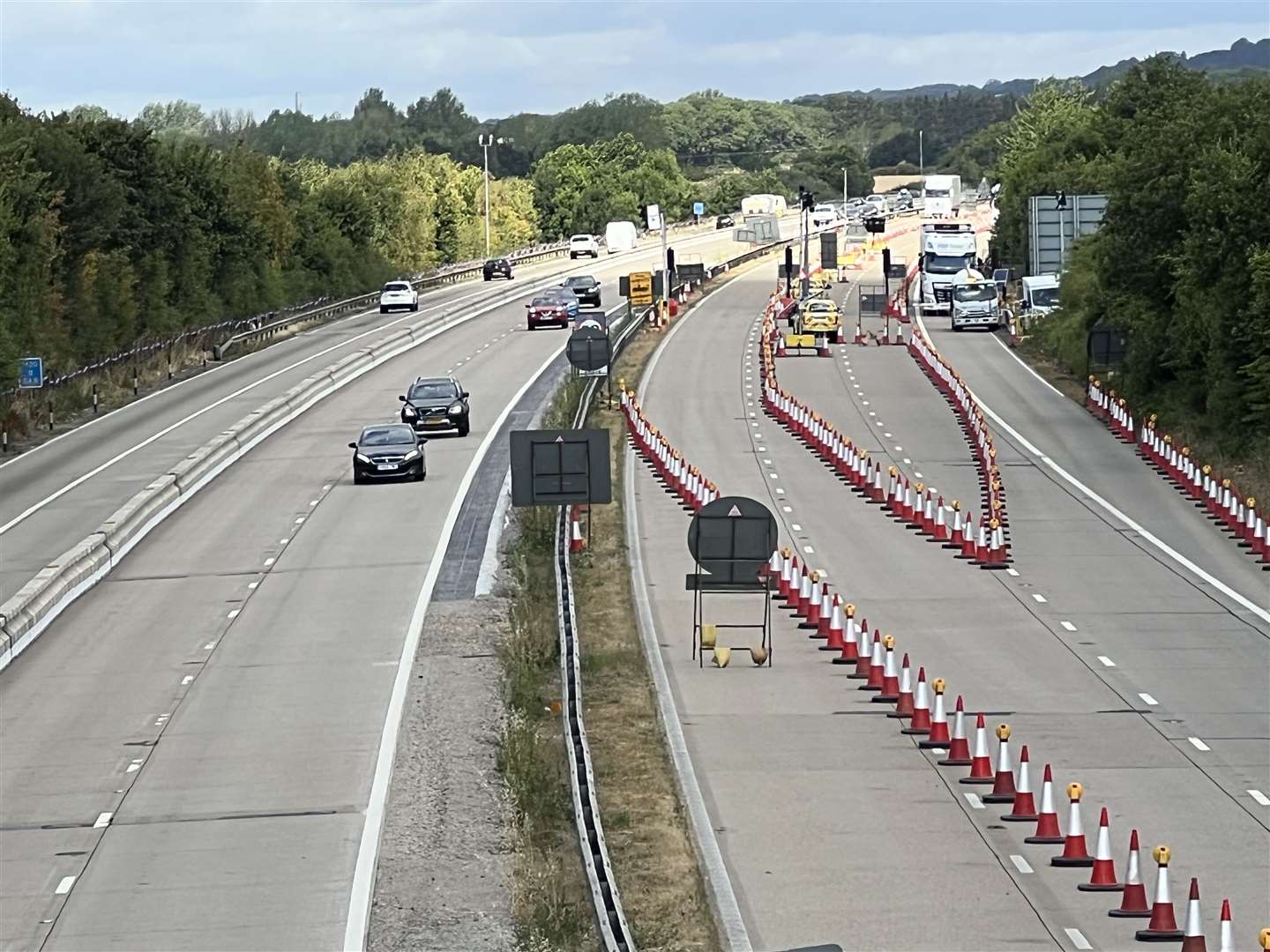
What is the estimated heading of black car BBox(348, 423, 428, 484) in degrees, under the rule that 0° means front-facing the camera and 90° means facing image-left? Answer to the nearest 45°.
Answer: approximately 0°

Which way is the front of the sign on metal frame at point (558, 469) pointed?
away from the camera

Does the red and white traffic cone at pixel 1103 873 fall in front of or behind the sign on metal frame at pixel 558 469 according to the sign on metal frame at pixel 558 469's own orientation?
behind

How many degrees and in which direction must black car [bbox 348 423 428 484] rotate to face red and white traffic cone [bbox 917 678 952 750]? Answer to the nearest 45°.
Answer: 0° — it already faces it

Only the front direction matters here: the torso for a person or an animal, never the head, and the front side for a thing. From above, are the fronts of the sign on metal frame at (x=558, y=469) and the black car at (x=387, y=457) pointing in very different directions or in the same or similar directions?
very different directions

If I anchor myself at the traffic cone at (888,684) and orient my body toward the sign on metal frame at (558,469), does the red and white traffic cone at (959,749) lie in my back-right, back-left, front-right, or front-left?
back-left

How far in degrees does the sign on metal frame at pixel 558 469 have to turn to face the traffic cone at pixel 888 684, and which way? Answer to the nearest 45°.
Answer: approximately 135° to its right

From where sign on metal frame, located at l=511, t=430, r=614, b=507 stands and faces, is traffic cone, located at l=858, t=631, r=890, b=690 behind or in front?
behind
